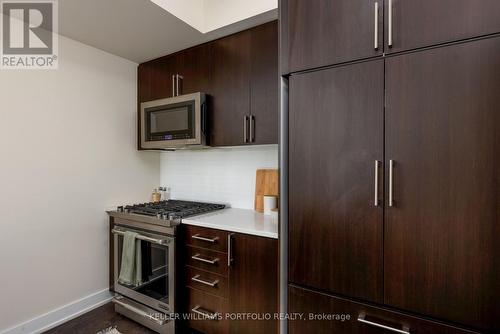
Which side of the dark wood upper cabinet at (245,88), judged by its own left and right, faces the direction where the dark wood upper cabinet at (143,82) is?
right

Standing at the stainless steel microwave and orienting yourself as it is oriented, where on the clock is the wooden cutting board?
The wooden cutting board is roughly at 8 o'clock from the stainless steel microwave.

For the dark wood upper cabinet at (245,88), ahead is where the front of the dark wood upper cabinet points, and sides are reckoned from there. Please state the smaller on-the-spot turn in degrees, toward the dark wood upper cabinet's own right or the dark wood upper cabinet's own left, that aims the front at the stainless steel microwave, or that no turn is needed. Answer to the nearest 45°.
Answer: approximately 90° to the dark wood upper cabinet's own right

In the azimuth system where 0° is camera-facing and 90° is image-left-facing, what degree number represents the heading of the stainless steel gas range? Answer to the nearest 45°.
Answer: approximately 45°

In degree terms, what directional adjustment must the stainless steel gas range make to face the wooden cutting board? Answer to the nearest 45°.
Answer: approximately 135° to its left

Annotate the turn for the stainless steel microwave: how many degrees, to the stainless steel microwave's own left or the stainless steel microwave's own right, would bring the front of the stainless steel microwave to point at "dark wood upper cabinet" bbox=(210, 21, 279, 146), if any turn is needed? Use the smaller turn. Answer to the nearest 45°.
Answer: approximately 90° to the stainless steel microwave's own left

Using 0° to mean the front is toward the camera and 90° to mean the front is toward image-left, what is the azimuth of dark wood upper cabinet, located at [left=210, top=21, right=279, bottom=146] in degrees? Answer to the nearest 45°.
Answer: approximately 45°

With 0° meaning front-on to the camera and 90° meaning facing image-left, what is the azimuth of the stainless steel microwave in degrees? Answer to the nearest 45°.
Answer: approximately 45°
